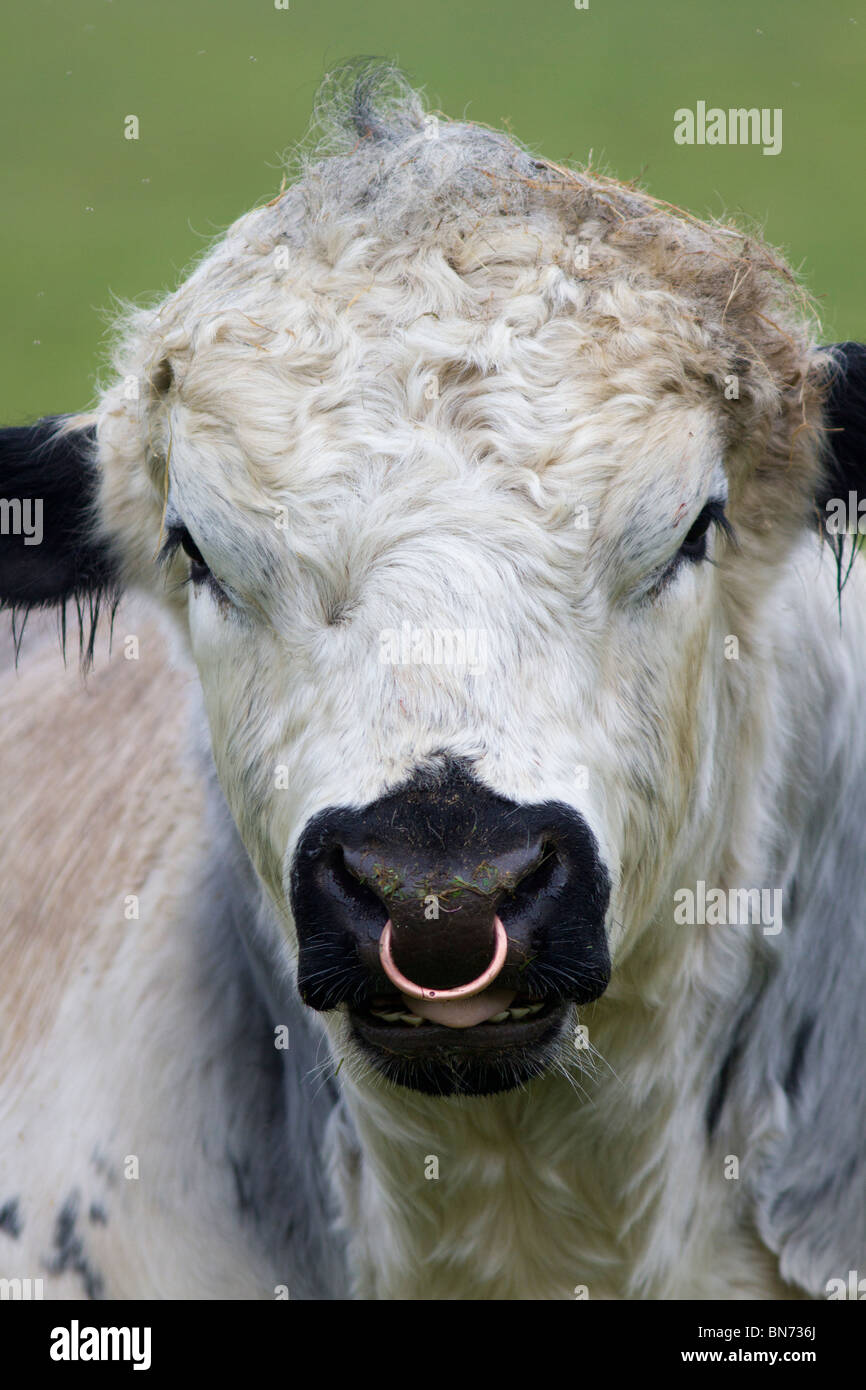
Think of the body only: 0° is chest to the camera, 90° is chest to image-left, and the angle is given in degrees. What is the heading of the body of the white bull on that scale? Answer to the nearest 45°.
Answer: approximately 0°
